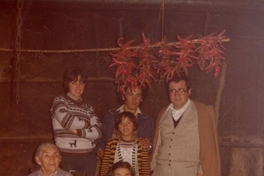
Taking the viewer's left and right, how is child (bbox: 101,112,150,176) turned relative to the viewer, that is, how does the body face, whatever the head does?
facing the viewer

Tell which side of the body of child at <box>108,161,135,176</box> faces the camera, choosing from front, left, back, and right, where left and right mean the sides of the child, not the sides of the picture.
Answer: front

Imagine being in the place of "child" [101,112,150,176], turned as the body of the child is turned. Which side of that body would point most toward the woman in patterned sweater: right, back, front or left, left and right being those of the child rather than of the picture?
right

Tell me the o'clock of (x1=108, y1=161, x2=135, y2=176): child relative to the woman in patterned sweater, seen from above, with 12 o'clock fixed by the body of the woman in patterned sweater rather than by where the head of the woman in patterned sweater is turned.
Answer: The child is roughly at 12 o'clock from the woman in patterned sweater.

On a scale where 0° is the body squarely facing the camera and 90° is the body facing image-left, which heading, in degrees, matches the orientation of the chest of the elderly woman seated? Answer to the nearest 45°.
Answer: approximately 315°

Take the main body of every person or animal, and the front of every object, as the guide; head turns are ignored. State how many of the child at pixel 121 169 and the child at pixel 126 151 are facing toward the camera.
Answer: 2

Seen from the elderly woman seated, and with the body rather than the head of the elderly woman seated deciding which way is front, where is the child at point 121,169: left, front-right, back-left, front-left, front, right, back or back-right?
front-left
